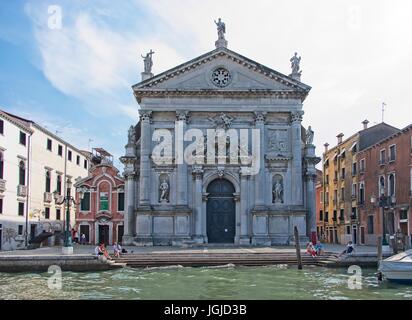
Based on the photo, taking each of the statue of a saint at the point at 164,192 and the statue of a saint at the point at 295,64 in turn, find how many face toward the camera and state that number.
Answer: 2

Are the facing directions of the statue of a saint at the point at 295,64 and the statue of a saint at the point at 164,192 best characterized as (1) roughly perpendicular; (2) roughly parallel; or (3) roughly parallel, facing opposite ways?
roughly parallel

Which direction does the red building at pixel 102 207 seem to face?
toward the camera

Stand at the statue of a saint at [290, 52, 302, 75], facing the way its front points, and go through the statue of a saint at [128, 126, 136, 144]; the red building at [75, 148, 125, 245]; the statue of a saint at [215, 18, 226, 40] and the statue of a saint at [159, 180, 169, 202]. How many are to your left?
0

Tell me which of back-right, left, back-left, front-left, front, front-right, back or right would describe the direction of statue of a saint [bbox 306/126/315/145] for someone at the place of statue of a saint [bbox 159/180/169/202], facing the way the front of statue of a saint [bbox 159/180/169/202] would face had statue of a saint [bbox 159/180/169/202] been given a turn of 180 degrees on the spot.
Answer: right

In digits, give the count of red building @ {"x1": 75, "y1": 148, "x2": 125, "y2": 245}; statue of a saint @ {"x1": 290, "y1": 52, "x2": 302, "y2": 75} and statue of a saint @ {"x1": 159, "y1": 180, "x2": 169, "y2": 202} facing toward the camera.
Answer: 3

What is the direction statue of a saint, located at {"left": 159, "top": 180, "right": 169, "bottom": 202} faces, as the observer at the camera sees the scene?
facing the viewer

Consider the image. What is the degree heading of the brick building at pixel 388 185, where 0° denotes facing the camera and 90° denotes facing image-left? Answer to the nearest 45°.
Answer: approximately 45°

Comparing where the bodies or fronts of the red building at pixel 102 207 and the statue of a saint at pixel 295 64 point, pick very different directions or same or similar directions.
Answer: same or similar directions

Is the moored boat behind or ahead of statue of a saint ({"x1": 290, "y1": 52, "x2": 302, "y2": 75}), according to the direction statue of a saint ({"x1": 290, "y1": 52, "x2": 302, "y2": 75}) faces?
ahead

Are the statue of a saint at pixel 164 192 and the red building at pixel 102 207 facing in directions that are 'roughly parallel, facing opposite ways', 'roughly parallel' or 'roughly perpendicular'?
roughly parallel

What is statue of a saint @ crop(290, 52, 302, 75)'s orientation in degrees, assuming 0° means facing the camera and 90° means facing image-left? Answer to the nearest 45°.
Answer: approximately 0°
